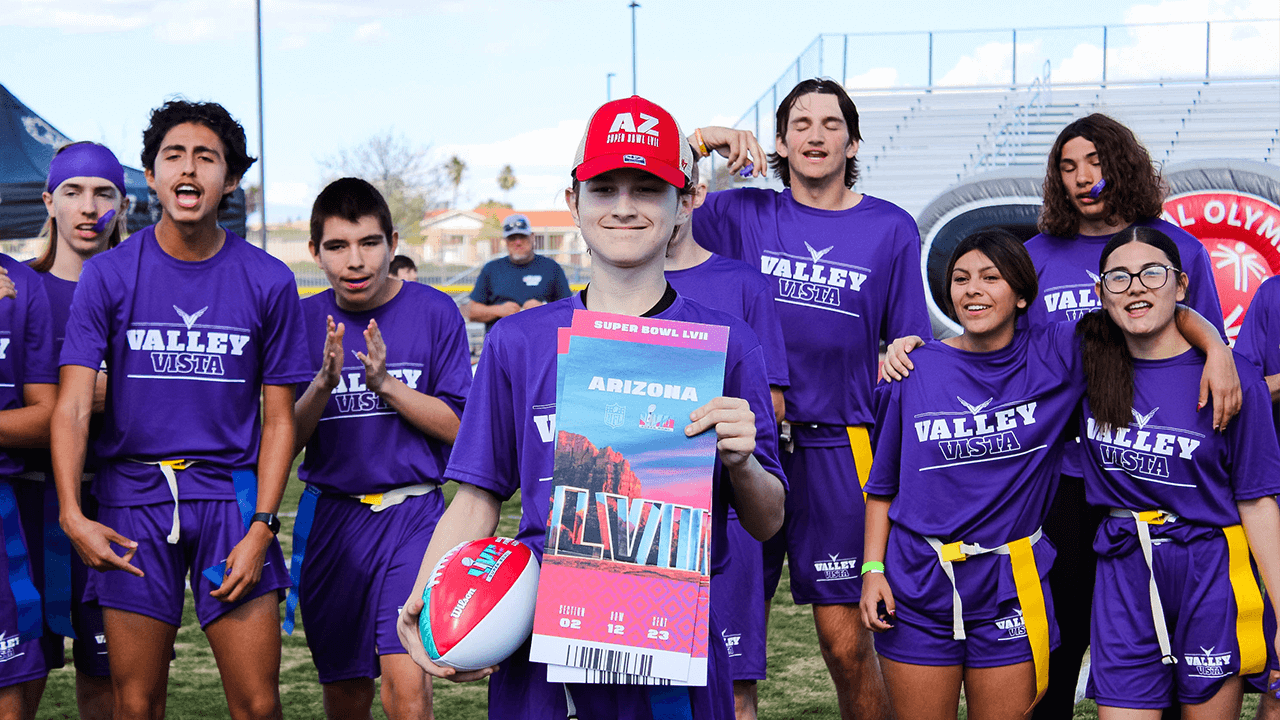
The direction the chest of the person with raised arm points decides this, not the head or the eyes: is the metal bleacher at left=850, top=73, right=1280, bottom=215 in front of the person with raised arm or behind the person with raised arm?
behind

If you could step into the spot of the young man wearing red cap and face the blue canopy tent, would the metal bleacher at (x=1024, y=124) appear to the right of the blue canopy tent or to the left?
right

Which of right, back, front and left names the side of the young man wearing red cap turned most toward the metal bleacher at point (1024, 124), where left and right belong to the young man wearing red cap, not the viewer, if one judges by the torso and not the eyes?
back

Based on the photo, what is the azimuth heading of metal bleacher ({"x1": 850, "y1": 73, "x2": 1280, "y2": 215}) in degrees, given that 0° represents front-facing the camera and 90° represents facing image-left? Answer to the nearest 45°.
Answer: approximately 0°

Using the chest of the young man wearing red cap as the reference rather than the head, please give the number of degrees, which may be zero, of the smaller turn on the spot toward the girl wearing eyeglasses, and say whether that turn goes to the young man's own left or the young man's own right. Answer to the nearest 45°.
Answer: approximately 135° to the young man's own left

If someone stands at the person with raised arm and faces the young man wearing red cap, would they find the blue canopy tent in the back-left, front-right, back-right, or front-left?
back-right

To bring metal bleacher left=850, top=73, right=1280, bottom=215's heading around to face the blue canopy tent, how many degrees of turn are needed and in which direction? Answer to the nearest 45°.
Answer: approximately 45° to its right
